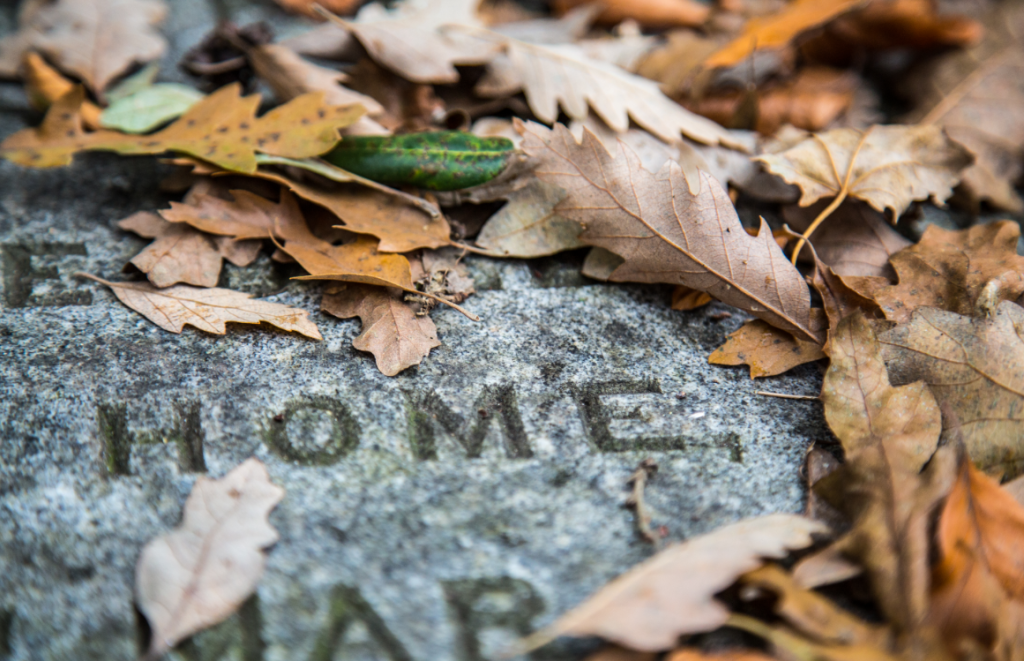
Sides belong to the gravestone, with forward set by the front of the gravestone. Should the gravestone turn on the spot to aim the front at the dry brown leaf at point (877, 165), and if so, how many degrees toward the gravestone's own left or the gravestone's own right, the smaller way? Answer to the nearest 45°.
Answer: approximately 135° to the gravestone's own left

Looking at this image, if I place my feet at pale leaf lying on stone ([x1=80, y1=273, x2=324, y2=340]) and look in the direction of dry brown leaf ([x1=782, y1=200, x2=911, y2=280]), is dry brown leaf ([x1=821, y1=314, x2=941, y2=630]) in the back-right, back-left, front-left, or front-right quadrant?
front-right

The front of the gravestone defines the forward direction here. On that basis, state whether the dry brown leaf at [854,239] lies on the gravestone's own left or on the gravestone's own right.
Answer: on the gravestone's own left

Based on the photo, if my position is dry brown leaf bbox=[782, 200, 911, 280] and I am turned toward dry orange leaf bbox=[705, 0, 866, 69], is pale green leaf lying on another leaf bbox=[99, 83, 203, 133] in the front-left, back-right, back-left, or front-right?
front-left

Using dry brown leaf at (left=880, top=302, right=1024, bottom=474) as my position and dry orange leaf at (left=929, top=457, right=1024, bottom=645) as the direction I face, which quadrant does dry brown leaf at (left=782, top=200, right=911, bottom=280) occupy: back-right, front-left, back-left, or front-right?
back-right

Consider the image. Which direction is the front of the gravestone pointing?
toward the camera
